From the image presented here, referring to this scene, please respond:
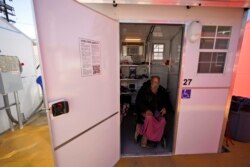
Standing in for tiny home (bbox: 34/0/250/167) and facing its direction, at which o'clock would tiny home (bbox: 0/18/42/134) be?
tiny home (bbox: 0/18/42/134) is roughly at 4 o'clock from tiny home (bbox: 34/0/250/167).

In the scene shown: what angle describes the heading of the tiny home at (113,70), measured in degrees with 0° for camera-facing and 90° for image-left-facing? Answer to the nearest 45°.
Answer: approximately 0°
